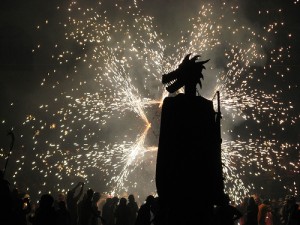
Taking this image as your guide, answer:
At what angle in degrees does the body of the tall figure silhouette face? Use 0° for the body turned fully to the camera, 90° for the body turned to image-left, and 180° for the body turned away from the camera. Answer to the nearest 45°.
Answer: approximately 90°
